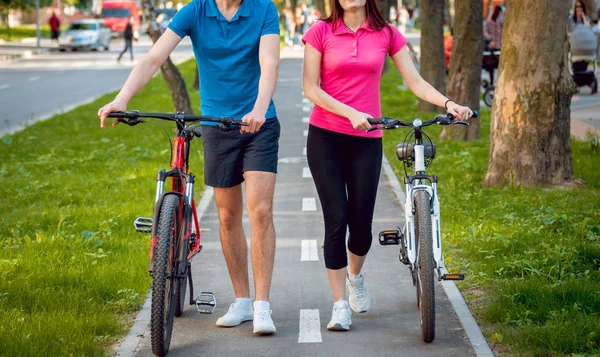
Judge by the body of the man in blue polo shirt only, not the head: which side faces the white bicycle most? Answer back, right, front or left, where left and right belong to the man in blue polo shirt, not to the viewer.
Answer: left

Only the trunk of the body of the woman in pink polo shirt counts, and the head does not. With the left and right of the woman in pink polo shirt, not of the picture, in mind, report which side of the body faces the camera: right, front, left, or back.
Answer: front

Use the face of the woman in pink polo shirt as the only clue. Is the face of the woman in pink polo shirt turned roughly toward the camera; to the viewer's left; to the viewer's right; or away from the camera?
toward the camera

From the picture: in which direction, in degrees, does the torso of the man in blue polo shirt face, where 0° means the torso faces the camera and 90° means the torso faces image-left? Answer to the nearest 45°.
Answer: approximately 0°

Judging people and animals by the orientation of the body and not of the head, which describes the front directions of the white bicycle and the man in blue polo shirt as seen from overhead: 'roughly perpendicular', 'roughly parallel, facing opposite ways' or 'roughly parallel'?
roughly parallel

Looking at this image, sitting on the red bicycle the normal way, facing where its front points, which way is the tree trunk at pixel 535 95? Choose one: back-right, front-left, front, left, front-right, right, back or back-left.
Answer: back-left

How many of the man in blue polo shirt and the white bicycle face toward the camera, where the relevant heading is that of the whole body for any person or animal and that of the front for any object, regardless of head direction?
2

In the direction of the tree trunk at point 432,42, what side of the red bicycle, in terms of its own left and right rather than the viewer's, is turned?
back

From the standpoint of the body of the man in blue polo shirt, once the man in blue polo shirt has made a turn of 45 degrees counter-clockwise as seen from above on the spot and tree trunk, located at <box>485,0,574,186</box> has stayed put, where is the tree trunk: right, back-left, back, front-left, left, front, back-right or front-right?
left

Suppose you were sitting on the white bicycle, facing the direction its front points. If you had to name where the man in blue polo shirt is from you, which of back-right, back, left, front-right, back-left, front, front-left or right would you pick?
right

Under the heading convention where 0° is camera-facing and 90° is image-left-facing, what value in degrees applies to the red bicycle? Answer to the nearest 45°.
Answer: approximately 0°

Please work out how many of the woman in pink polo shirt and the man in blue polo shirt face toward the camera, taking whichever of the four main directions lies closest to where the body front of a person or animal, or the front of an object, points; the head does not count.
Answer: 2

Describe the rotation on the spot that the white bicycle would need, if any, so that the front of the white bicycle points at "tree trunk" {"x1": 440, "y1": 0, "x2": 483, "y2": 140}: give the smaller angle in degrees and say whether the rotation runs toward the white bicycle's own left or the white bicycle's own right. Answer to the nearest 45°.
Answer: approximately 180°

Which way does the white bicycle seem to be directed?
toward the camera

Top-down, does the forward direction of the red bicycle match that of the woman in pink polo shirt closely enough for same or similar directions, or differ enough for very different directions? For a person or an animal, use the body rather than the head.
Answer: same or similar directions

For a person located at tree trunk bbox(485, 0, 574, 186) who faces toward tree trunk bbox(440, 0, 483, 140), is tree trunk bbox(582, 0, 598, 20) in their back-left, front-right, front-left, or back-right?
front-right

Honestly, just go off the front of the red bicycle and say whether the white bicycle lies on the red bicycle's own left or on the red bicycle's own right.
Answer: on the red bicycle's own left
